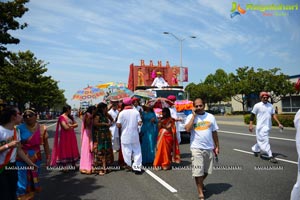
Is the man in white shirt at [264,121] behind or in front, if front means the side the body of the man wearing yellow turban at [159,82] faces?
in front

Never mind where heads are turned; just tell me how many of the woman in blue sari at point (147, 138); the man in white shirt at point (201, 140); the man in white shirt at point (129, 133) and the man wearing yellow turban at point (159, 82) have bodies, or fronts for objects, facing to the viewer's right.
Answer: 0

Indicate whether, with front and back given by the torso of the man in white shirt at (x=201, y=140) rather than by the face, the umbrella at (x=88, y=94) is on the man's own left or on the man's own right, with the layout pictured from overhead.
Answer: on the man's own right

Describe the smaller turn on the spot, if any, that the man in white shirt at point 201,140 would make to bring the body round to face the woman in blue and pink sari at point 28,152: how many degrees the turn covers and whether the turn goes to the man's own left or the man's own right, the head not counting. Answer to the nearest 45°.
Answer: approximately 90° to the man's own right

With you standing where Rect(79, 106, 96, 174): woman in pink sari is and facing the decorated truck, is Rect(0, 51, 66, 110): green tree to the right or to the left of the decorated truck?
left

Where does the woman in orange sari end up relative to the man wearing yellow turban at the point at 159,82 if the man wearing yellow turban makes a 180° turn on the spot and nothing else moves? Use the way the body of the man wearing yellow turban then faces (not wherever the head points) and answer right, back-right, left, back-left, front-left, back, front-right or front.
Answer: back

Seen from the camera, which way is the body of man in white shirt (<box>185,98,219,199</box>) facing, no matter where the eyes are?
toward the camera

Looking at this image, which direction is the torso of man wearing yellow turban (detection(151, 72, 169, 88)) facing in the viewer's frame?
toward the camera

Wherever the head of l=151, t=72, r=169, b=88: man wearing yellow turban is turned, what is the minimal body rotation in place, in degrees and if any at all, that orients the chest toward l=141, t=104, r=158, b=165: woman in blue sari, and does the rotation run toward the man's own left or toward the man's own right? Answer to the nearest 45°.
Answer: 0° — they already face them

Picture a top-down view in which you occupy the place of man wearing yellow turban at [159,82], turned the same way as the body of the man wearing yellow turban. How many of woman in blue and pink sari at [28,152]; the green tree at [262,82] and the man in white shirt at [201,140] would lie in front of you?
2

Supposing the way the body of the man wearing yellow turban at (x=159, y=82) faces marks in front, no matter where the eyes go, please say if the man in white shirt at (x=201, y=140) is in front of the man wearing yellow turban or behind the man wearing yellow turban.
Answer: in front
